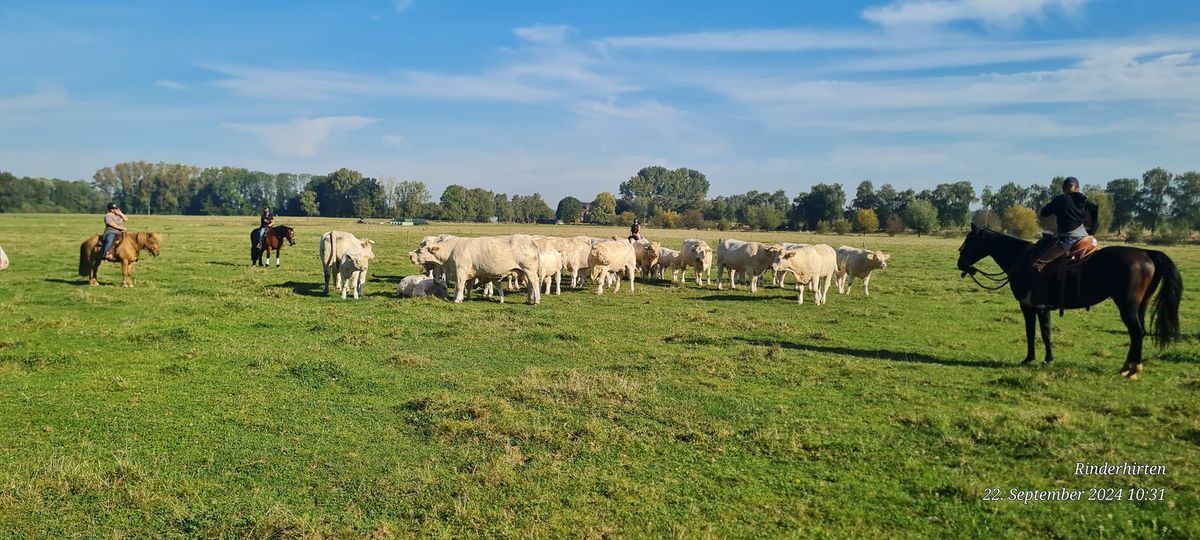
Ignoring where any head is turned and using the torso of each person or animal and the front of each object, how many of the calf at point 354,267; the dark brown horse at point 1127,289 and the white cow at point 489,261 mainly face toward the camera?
1

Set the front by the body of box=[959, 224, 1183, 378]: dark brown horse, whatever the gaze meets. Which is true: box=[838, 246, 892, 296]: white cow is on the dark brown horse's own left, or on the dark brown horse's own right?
on the dark brown horse's own right

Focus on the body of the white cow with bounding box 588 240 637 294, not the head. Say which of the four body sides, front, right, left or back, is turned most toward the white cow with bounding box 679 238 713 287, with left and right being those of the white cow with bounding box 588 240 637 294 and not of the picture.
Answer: back

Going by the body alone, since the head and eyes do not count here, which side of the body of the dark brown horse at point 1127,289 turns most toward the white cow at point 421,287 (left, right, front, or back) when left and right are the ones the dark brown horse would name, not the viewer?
front

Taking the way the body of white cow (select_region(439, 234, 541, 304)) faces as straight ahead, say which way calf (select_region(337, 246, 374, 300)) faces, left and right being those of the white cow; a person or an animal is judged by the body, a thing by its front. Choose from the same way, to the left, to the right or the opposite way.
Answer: to the left

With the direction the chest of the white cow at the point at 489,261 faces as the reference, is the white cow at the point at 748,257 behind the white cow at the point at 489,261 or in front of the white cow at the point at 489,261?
behind

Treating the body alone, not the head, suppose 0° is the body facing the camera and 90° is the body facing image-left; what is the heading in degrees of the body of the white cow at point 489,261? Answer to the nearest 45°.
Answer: approximately 90°

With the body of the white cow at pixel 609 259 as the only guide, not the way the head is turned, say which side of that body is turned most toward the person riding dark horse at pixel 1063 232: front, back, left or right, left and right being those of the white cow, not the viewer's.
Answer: left

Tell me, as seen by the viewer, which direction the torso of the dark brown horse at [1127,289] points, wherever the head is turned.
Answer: to the viewer's left
